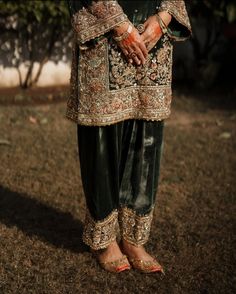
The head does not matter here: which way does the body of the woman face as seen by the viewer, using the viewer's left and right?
facing the viewer and to the right of the viewer
